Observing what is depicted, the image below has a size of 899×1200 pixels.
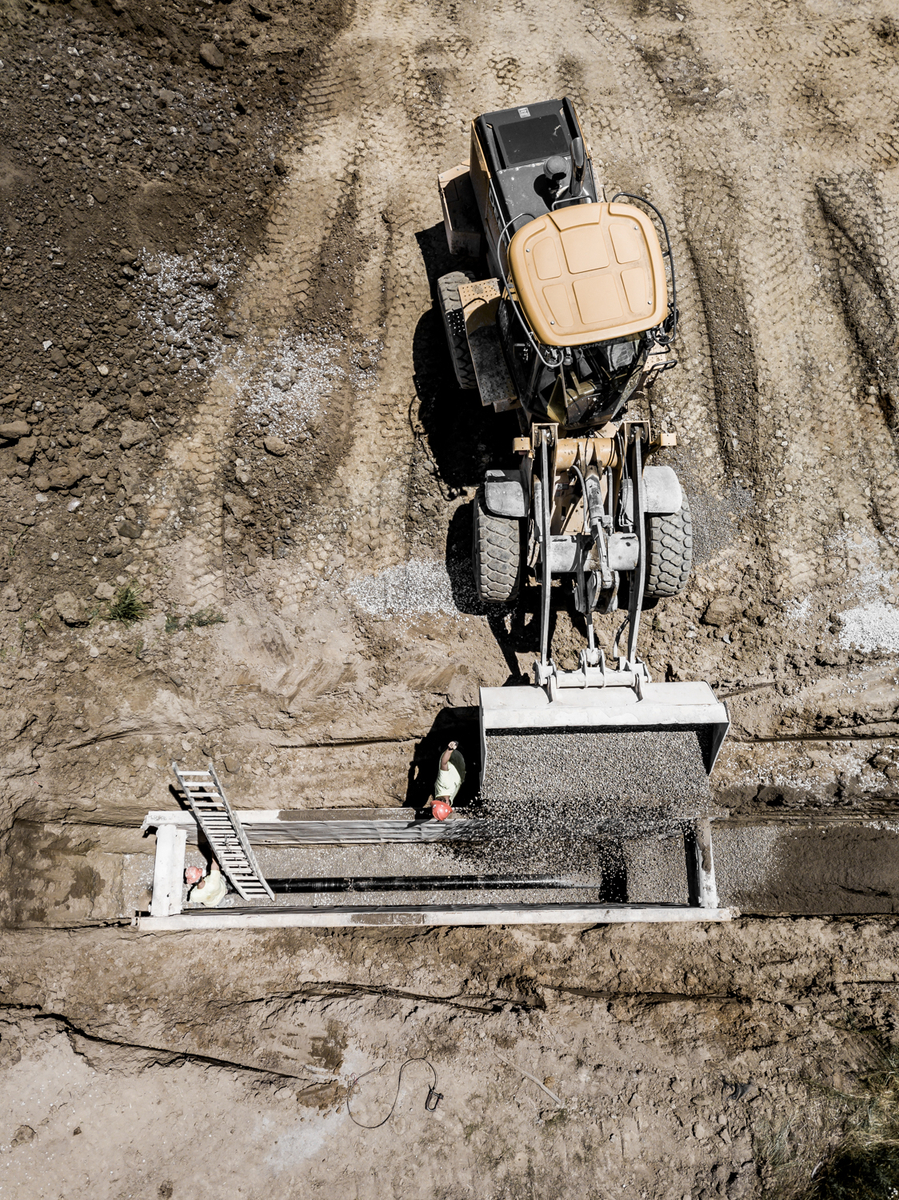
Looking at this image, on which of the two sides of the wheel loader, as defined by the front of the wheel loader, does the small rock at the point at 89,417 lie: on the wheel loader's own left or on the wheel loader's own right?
on the wheel loader's own right

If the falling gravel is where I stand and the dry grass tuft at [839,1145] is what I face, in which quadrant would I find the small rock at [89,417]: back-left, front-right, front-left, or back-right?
back-right

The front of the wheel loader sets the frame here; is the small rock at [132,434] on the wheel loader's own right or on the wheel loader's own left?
on the wheel loader's own right

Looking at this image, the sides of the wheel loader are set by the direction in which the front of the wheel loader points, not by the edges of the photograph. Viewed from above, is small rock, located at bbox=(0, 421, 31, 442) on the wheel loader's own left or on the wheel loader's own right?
on the wheel loader's own right

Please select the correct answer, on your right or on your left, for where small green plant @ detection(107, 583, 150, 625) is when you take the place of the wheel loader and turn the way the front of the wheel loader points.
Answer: on your right

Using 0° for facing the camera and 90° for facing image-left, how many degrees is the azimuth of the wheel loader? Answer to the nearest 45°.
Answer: approximately 0°
